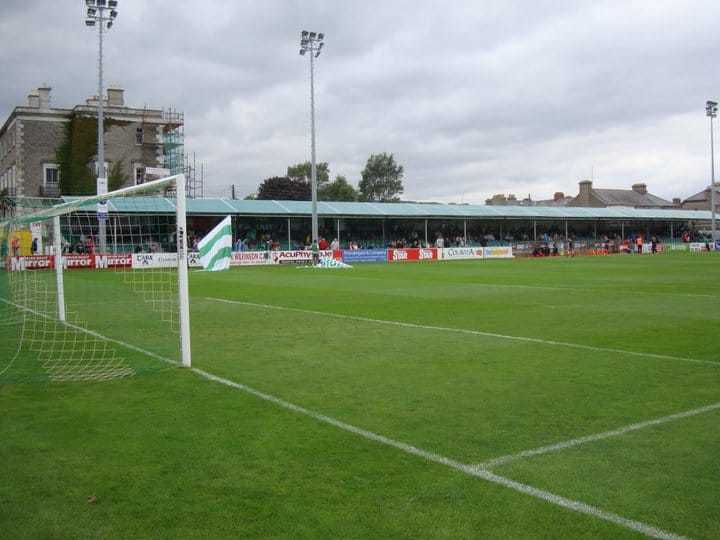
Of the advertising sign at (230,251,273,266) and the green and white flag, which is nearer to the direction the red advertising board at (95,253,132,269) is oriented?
the green and white flag

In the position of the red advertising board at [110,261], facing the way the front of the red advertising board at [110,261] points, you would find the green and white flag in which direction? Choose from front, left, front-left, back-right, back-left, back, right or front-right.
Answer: left

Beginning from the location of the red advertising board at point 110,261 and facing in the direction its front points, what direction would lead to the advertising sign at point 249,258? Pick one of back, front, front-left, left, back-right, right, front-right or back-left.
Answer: back-left

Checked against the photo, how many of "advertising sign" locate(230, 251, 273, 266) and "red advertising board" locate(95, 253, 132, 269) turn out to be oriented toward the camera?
2

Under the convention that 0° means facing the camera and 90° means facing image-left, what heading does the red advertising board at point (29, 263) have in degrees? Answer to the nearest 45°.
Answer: approximately 0°

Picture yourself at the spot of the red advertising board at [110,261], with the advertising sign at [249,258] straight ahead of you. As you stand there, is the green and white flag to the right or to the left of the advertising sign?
right

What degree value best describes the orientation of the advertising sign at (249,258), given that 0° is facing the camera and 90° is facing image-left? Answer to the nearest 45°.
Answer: approximately 0°

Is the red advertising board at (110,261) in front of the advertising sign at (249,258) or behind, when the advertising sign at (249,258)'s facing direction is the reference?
in front
